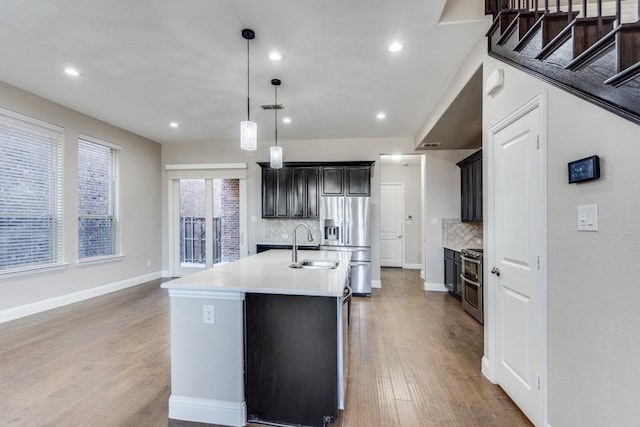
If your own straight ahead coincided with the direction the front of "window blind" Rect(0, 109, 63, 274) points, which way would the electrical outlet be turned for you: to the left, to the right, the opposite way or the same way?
to the right

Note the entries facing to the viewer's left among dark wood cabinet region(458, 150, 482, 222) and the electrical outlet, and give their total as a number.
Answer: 1

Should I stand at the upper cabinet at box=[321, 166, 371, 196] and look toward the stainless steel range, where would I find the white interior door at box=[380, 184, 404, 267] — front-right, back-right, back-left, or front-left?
back-left

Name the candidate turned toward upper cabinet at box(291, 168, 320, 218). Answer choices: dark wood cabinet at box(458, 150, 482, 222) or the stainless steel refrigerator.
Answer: the dark wood cabinet

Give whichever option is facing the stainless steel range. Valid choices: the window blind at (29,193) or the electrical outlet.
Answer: the window blind

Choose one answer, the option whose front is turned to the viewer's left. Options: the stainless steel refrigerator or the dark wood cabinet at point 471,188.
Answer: the dark wood cabinet

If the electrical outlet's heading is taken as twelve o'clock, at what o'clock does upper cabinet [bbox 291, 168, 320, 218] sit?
The upper cabinet is roughly at 7 o'clock from the electrical outlet.

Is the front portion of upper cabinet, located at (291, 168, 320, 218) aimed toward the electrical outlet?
yes

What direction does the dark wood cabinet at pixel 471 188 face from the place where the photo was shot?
facing to the left of the viewer

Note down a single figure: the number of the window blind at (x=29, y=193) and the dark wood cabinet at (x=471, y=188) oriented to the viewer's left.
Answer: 1

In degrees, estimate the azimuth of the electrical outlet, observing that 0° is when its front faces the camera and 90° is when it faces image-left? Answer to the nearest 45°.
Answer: approximately 0°

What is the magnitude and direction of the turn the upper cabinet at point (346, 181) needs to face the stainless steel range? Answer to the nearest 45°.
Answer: approximately 45° to its left

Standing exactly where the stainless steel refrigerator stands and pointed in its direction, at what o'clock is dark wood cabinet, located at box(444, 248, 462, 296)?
The dark wood cabinet is roughly at 9 o'clock from the stainless steel refrigerator.

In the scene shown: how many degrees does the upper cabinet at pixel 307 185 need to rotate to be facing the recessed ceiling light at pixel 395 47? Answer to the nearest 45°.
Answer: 0° — it already faces it

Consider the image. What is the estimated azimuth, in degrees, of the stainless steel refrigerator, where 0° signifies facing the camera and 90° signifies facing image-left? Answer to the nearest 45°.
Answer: approximately 0°
